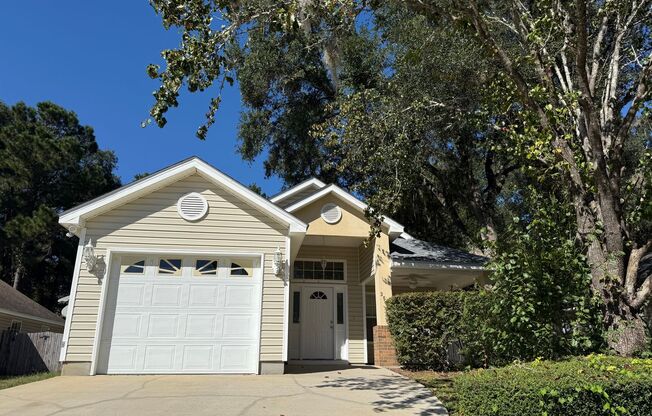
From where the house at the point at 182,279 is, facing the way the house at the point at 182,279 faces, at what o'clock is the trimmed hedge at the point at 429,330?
The trimmed hedge is roughly at 9 o'clock from the house.

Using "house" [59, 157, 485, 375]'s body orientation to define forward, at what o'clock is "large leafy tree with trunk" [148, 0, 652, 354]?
The large leafy tree with trunk is roughly at 10 o'clock from the house.

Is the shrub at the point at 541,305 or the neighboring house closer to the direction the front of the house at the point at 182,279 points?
the shrub

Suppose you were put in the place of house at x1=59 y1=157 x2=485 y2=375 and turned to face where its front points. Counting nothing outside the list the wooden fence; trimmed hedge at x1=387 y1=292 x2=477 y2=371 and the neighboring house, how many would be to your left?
1

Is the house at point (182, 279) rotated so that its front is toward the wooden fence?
no

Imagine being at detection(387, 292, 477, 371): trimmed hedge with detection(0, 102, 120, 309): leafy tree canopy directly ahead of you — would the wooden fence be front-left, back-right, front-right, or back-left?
front-left

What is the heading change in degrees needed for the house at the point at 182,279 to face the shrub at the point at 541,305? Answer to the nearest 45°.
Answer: approximately 45° to its left

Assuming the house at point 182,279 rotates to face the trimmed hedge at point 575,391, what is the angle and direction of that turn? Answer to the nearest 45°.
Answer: approximately 45° to its left

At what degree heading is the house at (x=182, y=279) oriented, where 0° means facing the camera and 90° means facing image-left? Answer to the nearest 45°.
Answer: approximately 0°

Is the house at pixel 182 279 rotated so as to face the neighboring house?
no

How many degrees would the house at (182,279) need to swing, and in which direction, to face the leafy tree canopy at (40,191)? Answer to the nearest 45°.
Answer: approximately 135° to its right

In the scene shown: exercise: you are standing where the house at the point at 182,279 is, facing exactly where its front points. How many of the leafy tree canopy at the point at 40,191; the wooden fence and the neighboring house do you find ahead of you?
0

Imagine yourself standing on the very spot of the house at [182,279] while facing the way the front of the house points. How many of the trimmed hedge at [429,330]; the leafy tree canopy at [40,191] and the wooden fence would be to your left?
1

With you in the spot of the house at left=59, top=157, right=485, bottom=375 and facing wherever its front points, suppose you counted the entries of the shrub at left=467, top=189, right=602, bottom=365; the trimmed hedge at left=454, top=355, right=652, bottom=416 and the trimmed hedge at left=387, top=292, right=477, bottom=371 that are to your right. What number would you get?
0

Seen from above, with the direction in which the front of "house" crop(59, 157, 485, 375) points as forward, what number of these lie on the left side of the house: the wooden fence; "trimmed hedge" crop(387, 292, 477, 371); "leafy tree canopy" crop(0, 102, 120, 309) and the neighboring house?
1
